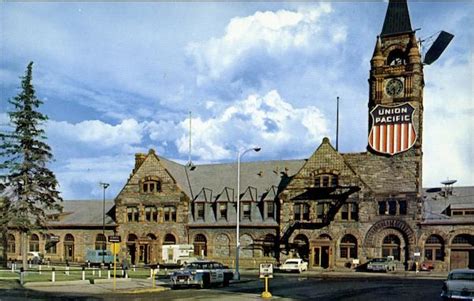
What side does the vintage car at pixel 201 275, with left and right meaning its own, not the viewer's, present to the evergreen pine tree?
right

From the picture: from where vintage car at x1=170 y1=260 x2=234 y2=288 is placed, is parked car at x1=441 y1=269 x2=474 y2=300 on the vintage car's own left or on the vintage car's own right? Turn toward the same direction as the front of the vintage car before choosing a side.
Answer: on the vintage car's own left

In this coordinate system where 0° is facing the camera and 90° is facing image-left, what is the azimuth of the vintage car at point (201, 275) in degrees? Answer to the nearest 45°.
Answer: approximately 45°
